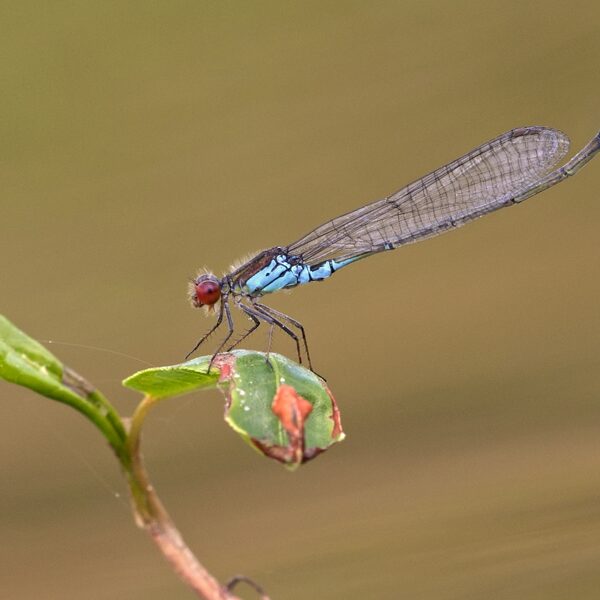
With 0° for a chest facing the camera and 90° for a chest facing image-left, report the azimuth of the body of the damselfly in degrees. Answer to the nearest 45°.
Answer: approximately 90°
